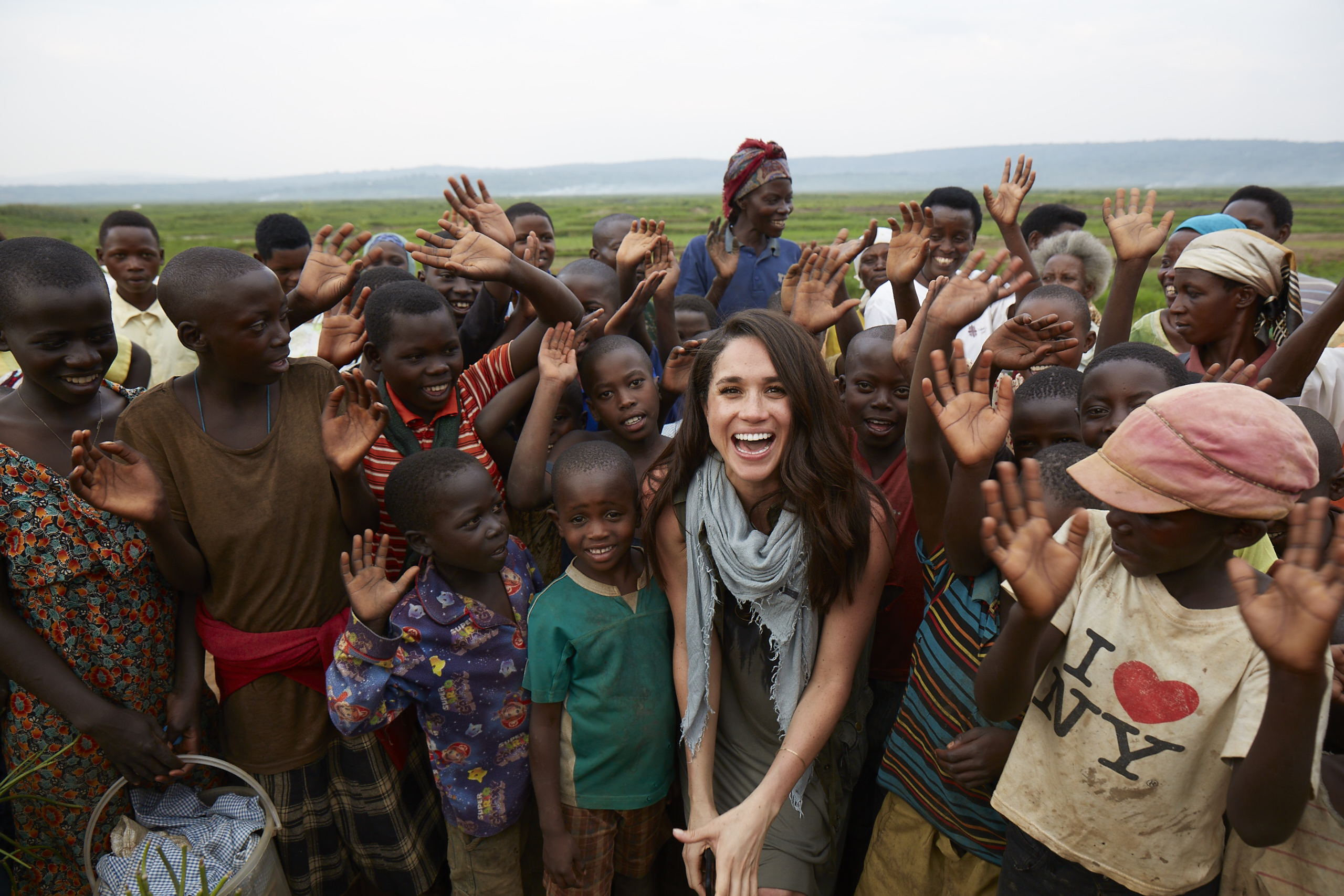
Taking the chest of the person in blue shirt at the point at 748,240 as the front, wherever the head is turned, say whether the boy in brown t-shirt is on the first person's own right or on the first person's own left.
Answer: on the first person's own right

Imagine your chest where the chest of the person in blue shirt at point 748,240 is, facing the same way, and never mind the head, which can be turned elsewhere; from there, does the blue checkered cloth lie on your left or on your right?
on your right

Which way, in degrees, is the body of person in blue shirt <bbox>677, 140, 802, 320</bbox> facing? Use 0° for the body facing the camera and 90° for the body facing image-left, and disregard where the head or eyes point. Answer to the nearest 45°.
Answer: approximately 315°
